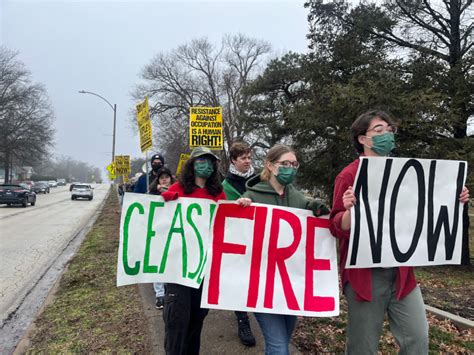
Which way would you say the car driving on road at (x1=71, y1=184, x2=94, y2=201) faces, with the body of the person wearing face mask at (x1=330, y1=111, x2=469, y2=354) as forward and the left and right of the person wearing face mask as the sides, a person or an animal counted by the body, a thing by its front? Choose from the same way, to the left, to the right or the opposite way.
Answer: the opposite way

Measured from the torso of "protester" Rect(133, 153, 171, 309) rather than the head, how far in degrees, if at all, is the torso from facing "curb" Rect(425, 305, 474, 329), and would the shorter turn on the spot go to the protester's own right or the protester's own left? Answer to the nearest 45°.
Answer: approximately 45° to the protester's own left

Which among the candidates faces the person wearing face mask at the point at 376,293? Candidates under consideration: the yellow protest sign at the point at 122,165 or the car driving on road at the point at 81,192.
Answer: the yellow protest sign

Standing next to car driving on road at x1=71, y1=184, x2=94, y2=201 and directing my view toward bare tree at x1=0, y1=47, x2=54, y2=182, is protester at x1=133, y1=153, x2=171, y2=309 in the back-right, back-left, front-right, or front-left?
back-left

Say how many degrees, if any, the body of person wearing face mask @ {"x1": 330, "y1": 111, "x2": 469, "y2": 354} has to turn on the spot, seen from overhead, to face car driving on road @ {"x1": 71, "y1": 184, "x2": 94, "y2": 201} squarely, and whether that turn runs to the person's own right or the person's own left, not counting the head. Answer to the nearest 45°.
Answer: approximately 180°

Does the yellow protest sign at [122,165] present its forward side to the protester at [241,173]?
yes

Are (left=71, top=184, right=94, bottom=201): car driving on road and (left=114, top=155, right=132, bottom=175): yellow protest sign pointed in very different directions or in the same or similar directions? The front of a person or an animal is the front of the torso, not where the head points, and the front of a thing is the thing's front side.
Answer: very different directions

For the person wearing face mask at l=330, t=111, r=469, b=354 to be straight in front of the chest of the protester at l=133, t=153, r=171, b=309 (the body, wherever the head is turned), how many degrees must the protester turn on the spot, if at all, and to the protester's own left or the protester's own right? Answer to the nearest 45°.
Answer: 0° — they already face them

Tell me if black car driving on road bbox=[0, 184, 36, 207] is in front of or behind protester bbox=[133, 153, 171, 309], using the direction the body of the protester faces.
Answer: behind

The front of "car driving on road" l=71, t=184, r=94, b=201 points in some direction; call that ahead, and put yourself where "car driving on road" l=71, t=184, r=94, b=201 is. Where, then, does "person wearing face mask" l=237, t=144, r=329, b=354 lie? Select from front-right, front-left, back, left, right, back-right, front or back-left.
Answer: back

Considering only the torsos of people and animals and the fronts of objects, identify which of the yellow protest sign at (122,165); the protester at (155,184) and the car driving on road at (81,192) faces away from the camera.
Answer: the car driving on road

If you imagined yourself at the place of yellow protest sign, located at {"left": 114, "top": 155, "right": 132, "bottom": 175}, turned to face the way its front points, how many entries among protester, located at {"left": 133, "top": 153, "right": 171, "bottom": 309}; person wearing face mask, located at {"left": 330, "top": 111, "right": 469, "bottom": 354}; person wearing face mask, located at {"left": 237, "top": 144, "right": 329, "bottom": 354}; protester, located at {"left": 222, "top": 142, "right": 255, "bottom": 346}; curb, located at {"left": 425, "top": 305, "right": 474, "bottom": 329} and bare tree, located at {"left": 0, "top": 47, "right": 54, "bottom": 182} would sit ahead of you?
5

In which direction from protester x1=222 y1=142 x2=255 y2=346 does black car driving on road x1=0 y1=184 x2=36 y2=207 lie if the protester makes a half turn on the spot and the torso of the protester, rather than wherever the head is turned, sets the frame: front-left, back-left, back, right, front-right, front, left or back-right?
front

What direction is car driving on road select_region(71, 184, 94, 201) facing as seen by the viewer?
away from the camera
